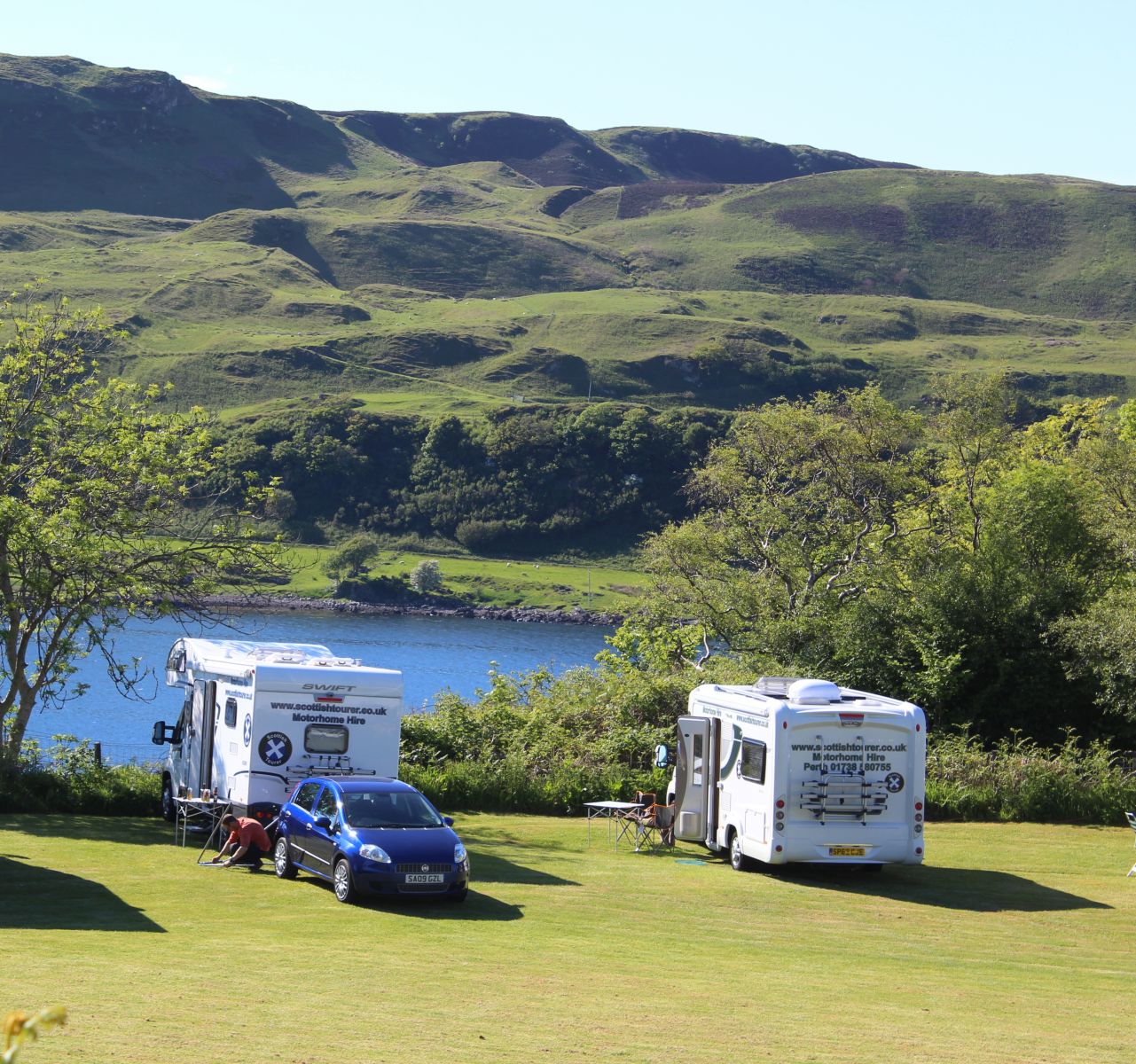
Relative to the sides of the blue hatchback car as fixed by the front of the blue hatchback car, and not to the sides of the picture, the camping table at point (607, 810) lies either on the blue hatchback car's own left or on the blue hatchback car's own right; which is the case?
on the blue hatchback car's own left

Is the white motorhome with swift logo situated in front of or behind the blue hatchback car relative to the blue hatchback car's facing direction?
behind

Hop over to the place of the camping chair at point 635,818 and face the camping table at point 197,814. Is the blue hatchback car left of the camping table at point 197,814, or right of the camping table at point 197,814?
left

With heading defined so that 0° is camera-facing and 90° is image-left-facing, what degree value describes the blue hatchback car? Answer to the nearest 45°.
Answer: approximately 315°

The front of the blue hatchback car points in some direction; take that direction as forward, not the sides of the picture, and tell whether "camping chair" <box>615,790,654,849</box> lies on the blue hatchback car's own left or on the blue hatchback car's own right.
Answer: on the blue hatchback car's own left

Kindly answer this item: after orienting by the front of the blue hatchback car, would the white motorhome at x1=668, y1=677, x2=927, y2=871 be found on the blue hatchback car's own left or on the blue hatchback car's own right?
on the blue hatchback car's own left

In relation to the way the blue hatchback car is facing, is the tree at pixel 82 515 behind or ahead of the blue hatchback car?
behind

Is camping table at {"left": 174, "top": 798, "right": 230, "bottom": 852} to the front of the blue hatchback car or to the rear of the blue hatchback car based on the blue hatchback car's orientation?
to the rear

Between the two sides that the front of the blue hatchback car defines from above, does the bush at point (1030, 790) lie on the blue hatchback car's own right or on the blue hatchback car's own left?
on the blue hatchback car's own left
